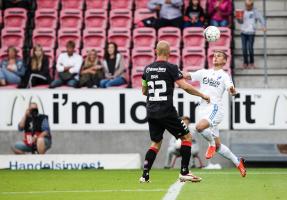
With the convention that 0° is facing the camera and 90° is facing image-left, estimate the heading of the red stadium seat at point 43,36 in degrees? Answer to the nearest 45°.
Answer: approximately 0°

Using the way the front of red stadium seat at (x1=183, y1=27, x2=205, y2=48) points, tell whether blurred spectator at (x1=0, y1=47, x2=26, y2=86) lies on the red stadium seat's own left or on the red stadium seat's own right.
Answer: on the red stadium seat's own right

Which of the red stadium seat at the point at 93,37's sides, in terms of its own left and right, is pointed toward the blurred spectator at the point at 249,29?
left

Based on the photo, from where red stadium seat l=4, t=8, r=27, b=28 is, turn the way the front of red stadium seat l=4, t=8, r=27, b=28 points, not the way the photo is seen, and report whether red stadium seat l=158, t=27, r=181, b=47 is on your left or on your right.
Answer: on your left
